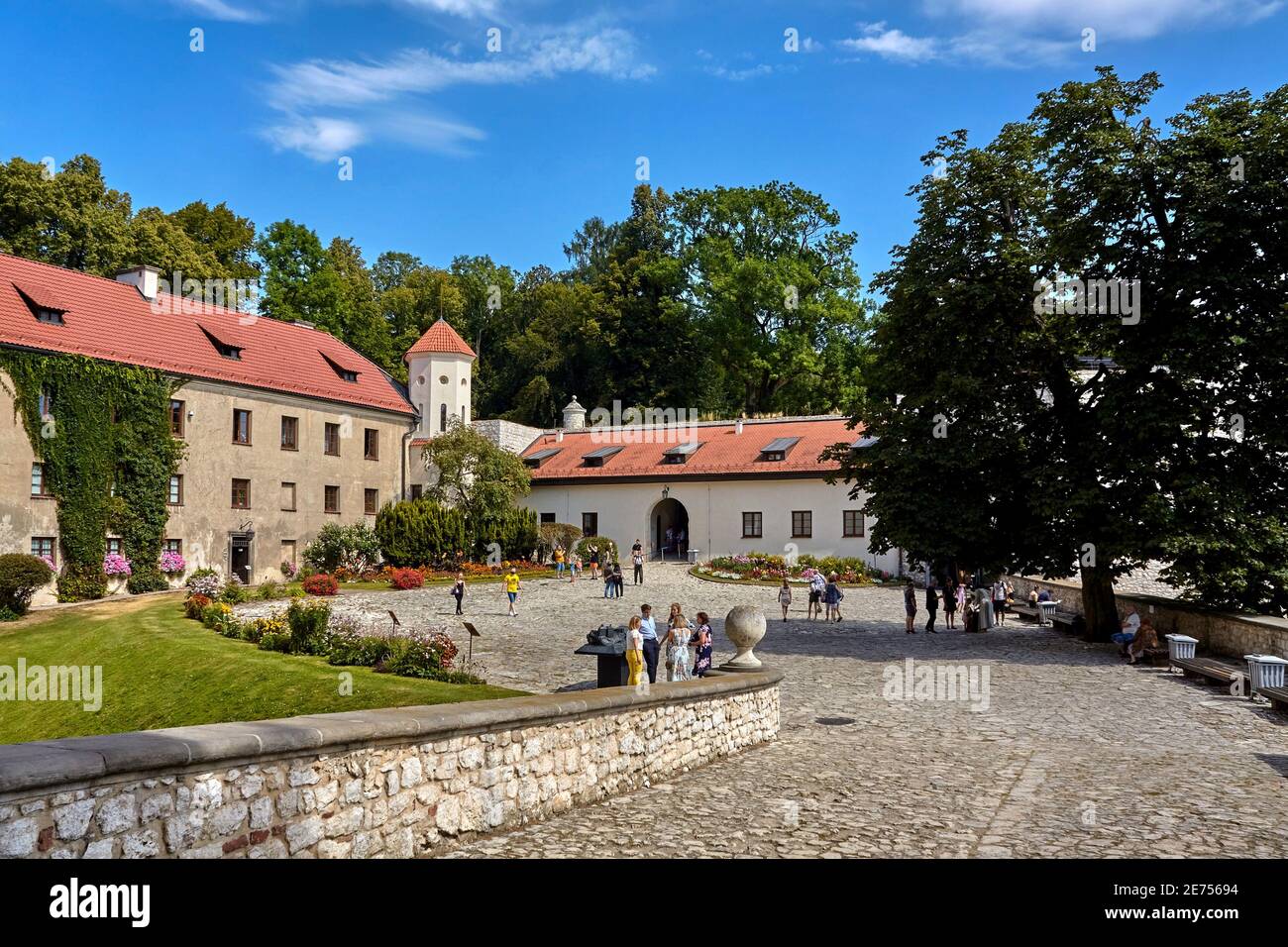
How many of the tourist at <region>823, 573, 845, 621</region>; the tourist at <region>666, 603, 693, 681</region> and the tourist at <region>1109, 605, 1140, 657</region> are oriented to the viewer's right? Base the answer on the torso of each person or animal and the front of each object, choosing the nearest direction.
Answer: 0

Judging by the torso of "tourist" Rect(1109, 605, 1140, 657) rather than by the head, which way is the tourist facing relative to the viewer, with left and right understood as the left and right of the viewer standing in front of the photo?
facing to the left of the viewer

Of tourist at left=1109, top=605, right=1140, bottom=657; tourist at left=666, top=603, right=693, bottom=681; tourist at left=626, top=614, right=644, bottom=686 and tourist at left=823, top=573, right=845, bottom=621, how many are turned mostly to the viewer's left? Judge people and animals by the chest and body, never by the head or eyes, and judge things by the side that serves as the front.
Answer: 1

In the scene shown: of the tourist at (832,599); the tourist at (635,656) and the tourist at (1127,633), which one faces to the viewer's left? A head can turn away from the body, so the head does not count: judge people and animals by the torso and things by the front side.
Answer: the tourist at (1127,633)

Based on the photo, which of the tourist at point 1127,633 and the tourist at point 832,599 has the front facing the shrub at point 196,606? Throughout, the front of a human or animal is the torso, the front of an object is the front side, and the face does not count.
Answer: the tourist at point 1127,633

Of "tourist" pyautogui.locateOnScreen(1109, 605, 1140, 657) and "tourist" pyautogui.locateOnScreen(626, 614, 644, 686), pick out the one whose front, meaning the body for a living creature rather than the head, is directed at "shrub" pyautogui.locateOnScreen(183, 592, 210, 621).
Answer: "tourist" pyautogui.locateOnScreen(1109, 605, 1140, 657)

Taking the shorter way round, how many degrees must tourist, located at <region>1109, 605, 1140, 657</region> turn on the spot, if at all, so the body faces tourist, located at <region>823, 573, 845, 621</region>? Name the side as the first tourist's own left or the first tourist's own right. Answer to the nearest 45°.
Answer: approximately 45° to the first tourist's own right
